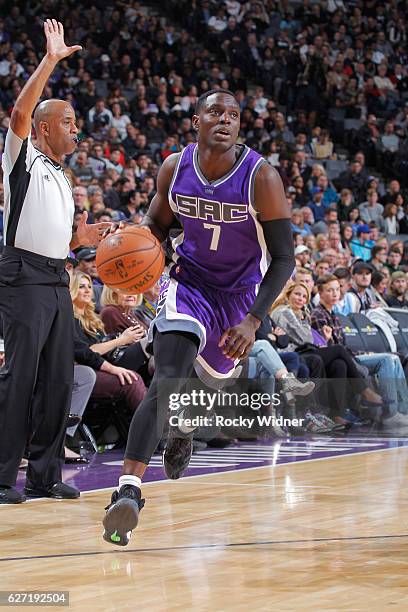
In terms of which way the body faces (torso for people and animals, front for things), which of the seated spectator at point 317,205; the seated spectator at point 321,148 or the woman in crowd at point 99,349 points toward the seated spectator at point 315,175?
the seated spectator at point 321,148

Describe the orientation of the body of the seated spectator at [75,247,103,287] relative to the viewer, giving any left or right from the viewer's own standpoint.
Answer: facing the viewer and to the right of the viewer

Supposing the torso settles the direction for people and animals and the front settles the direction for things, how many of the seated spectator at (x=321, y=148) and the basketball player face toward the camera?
2

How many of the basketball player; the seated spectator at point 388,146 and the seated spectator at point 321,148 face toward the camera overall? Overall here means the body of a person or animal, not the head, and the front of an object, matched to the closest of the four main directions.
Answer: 3

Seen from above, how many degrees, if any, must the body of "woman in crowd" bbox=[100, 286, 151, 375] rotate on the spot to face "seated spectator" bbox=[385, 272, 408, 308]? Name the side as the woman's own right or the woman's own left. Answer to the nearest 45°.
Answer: approximately 90° to the woman's own left

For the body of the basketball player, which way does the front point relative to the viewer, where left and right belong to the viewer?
facing the viewer

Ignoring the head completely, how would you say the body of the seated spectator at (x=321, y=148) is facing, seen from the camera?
toward the camera

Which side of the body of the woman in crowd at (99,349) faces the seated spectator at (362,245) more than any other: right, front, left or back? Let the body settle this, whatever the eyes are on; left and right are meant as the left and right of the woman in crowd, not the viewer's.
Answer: left

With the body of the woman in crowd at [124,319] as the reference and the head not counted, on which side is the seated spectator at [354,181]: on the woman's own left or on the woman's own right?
on the woman's own left

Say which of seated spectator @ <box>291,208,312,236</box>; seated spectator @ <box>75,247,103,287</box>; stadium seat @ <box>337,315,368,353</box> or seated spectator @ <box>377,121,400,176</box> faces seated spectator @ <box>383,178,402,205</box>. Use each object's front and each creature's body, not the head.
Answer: seated spectator @ <box>377,121,400,176</box>

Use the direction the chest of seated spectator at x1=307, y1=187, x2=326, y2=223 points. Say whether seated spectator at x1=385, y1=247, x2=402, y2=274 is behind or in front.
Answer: in front

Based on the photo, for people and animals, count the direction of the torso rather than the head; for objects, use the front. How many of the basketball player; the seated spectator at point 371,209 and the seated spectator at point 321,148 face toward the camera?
3

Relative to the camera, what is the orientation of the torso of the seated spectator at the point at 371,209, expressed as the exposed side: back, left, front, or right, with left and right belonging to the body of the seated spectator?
front

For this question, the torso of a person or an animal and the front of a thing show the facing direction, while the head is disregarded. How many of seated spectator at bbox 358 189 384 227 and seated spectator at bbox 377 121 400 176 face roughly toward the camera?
2

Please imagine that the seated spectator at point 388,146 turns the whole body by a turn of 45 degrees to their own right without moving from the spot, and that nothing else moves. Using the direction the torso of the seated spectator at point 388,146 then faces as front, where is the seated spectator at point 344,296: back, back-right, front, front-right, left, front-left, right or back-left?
front-left
